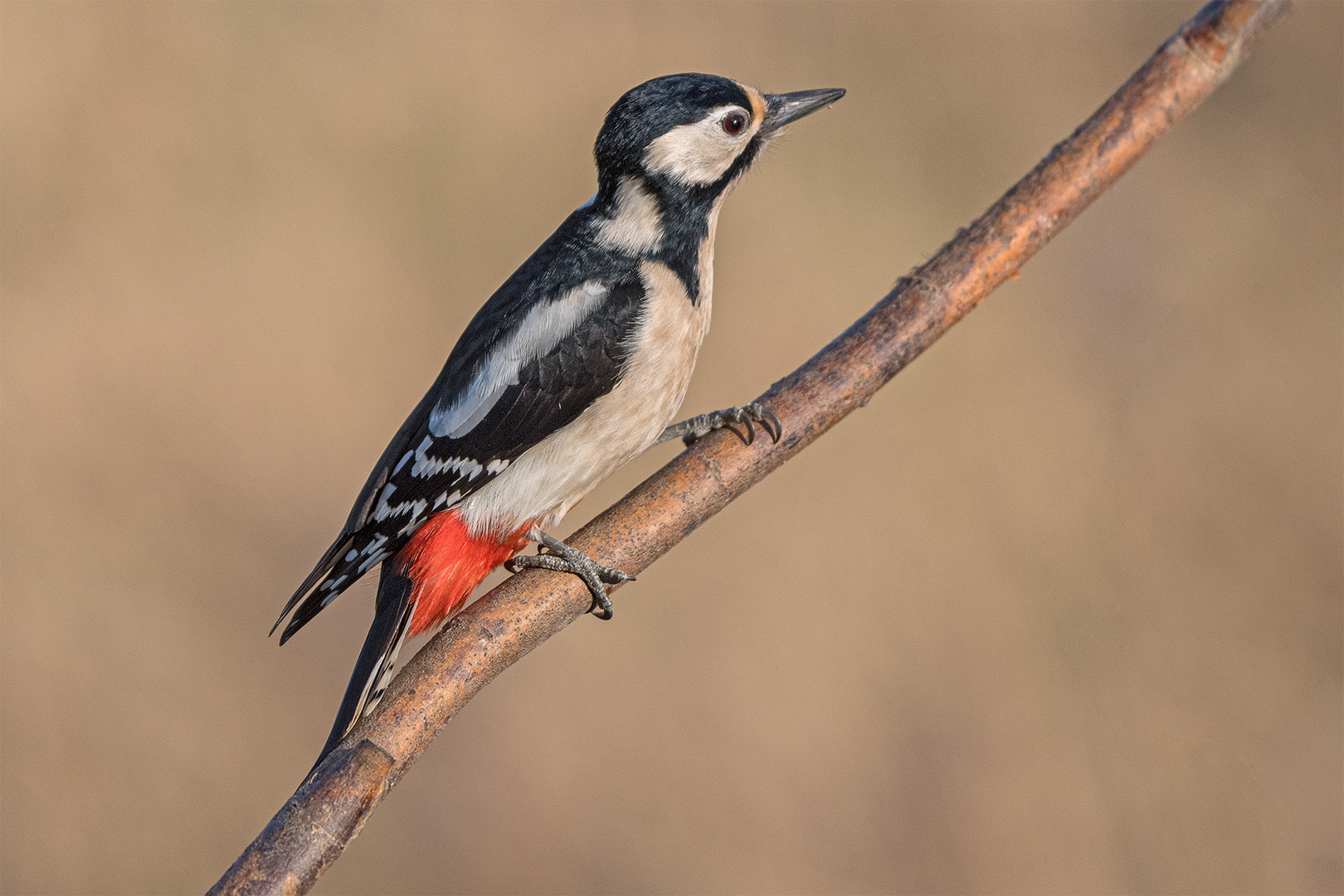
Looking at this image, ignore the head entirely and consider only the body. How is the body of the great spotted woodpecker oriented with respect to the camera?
to the viewer's right
